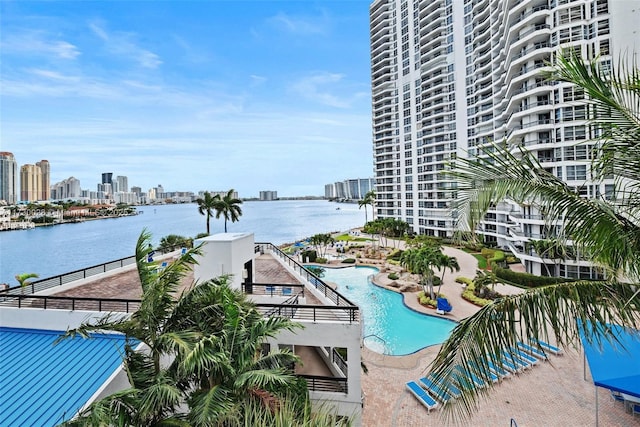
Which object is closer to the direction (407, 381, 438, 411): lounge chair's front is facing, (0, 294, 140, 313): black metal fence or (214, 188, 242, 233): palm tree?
the palm tree

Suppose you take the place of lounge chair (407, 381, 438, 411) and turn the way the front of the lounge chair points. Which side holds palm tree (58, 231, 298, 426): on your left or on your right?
on your left

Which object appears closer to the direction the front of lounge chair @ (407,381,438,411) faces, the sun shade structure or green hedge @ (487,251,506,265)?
the green hedge

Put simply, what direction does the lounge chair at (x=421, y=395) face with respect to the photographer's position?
facing away from the viewer and to the left of the viewer

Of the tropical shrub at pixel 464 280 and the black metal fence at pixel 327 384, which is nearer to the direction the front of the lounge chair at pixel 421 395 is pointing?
the tropical shrub

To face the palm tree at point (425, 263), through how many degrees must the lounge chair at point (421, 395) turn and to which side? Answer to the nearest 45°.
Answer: approximately 45° to its right

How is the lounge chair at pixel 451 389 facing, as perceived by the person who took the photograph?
facing away from the viewer and to the left of the viewer

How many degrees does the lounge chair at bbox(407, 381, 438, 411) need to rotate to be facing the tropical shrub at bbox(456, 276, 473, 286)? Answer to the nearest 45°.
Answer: approximately 45° to its right
